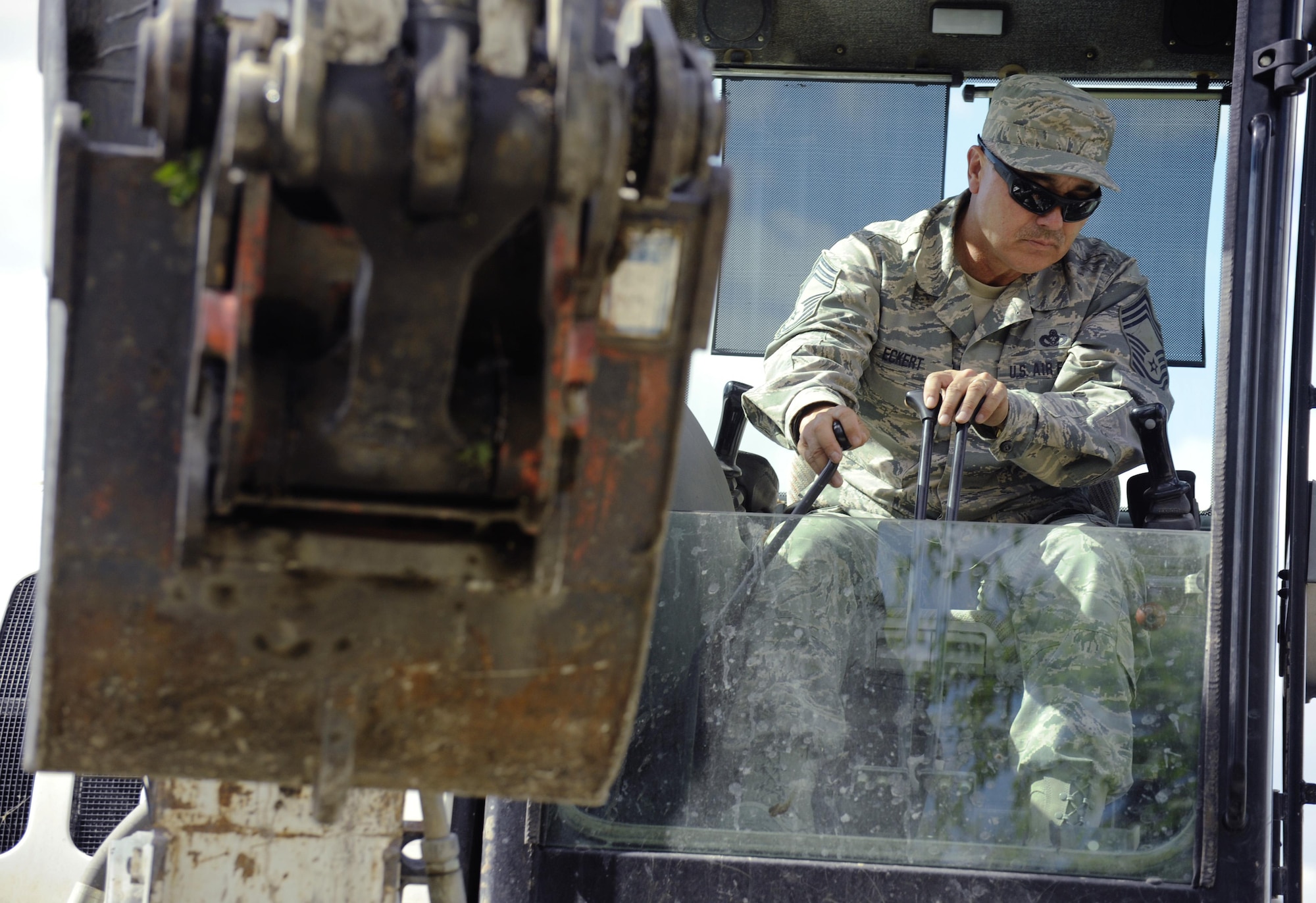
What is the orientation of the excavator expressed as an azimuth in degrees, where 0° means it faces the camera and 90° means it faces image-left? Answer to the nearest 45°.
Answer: approximately 0°

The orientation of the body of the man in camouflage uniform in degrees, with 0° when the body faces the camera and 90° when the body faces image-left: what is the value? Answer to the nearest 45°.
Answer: approximately 0°
